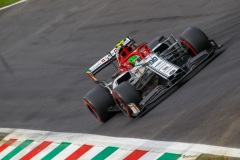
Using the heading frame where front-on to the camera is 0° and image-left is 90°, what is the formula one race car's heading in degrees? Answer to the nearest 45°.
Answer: approximately 315°
